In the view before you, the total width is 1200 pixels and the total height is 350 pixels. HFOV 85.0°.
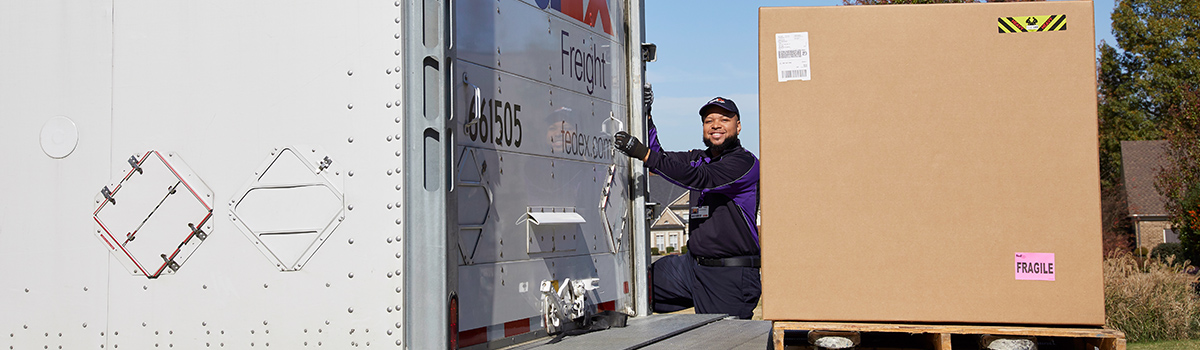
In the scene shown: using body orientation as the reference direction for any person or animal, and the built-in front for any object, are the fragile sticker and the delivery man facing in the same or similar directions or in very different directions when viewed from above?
same or similar directions

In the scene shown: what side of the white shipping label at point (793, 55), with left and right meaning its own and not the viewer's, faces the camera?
front

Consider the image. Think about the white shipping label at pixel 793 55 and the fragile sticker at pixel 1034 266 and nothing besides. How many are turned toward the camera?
2

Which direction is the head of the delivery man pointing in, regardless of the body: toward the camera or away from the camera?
toward the camera

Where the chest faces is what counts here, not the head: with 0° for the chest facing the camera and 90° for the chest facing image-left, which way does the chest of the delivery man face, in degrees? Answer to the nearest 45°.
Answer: approximately 45°

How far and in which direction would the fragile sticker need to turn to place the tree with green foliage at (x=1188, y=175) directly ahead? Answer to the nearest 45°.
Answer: approximately 180°

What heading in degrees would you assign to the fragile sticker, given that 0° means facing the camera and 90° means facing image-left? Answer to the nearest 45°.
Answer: approximately 0°
